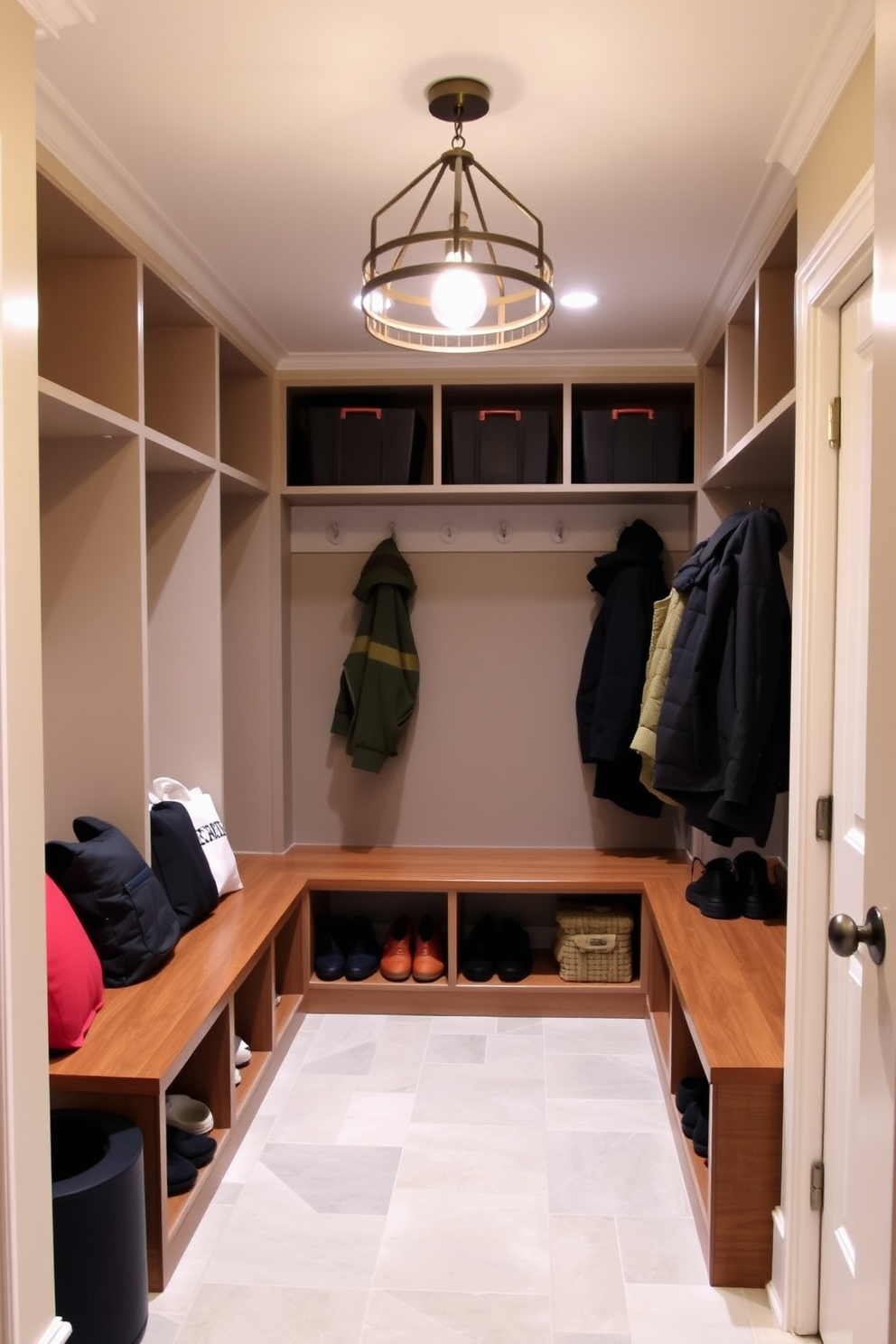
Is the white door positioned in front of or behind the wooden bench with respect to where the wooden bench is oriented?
in front

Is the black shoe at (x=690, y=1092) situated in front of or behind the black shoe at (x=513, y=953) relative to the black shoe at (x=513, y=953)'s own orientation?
in front

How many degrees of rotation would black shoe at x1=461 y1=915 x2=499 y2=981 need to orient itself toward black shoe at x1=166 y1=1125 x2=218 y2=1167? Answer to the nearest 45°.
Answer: approximately 45° to its right

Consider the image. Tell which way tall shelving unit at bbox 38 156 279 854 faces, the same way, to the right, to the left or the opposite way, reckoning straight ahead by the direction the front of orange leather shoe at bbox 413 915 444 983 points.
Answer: to the left

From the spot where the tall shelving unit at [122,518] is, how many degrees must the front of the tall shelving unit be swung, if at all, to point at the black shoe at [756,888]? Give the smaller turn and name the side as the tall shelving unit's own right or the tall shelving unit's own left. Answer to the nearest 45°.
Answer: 0° — it already faces it

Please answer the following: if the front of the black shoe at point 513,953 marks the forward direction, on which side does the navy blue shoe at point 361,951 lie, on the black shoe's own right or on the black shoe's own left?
on the black shoe's own right

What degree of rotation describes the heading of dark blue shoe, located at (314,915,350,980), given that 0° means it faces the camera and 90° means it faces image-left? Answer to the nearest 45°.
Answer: approximately 0°

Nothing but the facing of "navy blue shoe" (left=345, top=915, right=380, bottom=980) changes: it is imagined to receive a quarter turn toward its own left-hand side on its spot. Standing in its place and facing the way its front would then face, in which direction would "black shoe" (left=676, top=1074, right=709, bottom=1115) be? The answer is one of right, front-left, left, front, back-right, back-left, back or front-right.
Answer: front-right
